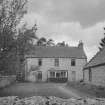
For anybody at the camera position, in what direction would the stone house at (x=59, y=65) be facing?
facing the viewer
